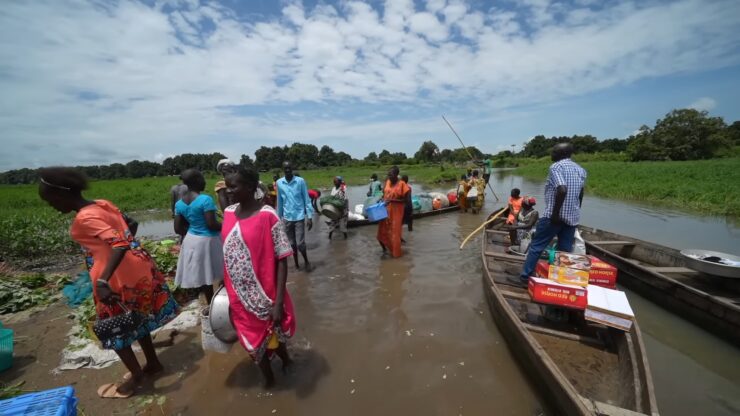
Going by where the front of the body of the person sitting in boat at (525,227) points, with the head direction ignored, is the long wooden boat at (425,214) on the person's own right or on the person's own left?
on the person's own right

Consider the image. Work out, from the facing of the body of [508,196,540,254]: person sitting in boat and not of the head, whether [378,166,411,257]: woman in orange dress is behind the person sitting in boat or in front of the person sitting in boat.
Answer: in front

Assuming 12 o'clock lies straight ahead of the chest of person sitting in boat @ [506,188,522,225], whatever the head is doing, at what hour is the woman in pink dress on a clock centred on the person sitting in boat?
The woman in pink dress is roughly at 11 o'clock from the person sitting in boat.

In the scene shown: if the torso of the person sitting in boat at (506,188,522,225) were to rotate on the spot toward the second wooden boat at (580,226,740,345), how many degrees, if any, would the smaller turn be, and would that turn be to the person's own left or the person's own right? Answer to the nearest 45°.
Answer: approximately 90° to the person's own left

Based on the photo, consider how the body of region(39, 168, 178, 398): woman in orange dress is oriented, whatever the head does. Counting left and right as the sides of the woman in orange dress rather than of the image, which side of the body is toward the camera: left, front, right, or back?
left

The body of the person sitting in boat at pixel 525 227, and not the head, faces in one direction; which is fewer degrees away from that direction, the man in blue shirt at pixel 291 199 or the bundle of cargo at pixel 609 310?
the man in blue shirt

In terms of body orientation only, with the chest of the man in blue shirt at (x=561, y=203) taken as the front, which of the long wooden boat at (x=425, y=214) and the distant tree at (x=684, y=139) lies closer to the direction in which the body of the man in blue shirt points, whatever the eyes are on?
the long wooden boat
